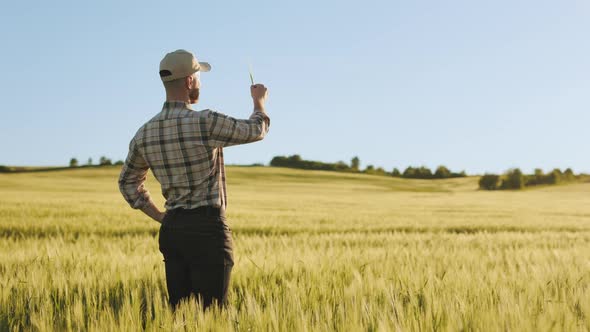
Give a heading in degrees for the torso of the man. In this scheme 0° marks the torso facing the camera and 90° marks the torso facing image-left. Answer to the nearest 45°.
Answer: approximately 225°

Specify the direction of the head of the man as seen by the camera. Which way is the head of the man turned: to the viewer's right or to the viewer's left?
to the viewer's right
